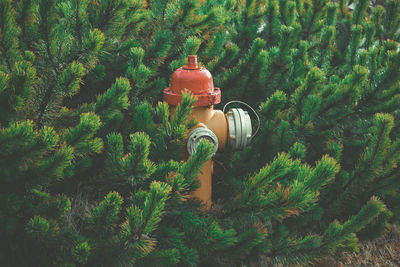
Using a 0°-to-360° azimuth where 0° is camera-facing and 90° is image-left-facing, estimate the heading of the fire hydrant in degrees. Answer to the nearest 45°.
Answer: approximately 270°
